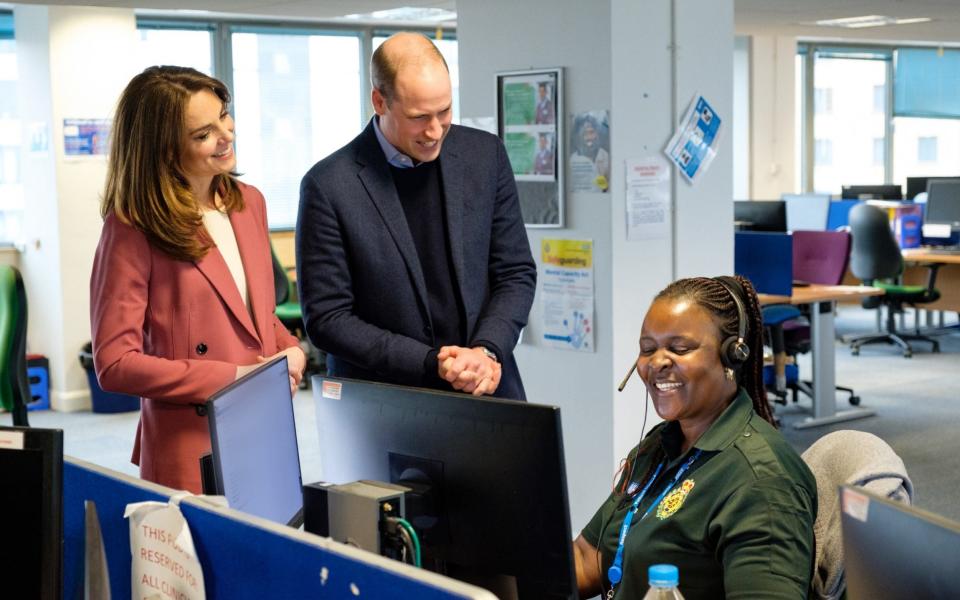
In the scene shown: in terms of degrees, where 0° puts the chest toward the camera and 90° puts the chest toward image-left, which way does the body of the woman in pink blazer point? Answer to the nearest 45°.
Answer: approximately 315°

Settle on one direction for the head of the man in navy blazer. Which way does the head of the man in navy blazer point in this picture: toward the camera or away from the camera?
toward the camera

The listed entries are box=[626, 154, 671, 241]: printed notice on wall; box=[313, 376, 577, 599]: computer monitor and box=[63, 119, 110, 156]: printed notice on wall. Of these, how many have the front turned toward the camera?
2

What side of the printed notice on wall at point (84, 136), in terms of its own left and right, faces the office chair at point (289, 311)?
left

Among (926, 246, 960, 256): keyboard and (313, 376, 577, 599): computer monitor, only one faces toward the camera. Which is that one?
the keyboard

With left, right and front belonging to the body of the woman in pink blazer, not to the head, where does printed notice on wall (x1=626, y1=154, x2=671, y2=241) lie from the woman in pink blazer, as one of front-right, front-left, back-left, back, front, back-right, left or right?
left

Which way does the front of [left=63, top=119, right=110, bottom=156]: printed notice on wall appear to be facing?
toward the camera

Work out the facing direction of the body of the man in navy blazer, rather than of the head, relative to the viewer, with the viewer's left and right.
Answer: facing the viewer and to the right of the viewer

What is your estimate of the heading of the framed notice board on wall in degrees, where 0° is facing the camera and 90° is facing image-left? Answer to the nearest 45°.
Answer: approximately 45°

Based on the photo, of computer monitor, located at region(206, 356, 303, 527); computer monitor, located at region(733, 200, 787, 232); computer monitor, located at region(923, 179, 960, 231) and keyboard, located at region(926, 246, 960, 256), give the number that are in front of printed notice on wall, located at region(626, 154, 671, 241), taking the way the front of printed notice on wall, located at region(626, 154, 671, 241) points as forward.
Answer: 1

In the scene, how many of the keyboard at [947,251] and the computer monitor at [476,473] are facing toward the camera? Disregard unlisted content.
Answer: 1

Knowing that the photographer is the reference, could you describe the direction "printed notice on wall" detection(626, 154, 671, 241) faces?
facing the viewer

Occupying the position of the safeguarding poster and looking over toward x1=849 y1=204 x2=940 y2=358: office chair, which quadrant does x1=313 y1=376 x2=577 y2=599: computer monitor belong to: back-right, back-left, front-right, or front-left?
back-right

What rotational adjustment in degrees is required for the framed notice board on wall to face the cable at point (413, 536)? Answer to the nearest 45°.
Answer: approximately 45° to its left

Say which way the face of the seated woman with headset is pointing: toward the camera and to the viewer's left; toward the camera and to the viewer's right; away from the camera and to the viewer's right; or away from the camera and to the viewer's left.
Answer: toward the camera and to the viewer's left
